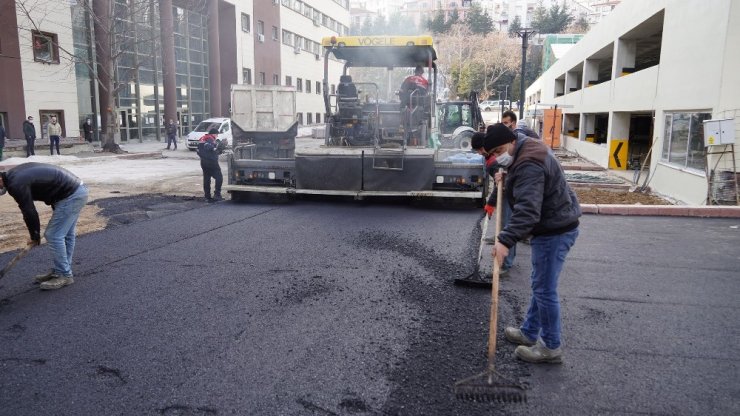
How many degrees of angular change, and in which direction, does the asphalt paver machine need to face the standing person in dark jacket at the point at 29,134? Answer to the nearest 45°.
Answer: approximately 45° to its left

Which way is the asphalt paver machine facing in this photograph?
away from the camera

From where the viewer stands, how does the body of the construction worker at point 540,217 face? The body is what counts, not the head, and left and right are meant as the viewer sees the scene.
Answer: facing to the left of the viewer

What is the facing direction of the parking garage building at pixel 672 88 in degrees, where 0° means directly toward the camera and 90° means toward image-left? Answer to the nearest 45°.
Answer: approximately 45°

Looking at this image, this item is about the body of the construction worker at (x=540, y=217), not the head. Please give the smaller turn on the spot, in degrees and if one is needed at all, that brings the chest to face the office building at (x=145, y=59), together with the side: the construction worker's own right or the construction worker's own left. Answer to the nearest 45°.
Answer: approximately 45° to the construction worker's own right

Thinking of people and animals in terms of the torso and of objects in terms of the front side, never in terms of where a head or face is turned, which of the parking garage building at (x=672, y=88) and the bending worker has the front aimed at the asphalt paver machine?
the parking garage building
